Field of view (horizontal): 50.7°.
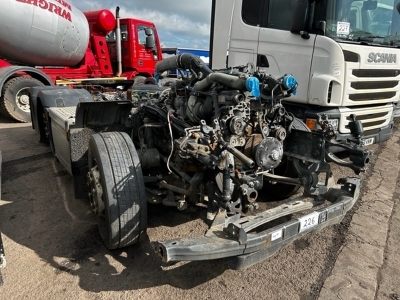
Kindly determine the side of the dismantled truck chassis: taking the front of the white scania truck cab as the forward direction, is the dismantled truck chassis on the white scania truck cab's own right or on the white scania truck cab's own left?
on the white scania truck cab's own right

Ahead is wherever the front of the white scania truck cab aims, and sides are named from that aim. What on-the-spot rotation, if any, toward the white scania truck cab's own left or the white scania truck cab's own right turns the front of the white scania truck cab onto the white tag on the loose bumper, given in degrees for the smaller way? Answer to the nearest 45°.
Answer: approximately 45° to the white scania truck cab's own right

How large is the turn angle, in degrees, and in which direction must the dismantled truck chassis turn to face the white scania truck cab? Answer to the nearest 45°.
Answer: approximately 90° to its left

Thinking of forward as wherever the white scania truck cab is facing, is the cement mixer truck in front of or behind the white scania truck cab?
behind

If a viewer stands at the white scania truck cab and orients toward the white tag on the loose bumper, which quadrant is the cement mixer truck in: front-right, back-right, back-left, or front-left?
back-right

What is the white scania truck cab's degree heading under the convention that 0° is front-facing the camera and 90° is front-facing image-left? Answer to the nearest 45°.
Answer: approximately 315°

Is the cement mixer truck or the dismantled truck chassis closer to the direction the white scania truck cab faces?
the dismantled truck chassis

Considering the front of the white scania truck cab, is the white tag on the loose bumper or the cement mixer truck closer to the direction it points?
the white tag on the loose bumper

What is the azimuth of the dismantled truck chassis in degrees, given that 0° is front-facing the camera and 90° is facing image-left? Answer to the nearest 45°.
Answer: approximately 315°

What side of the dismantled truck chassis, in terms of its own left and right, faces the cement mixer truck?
back
